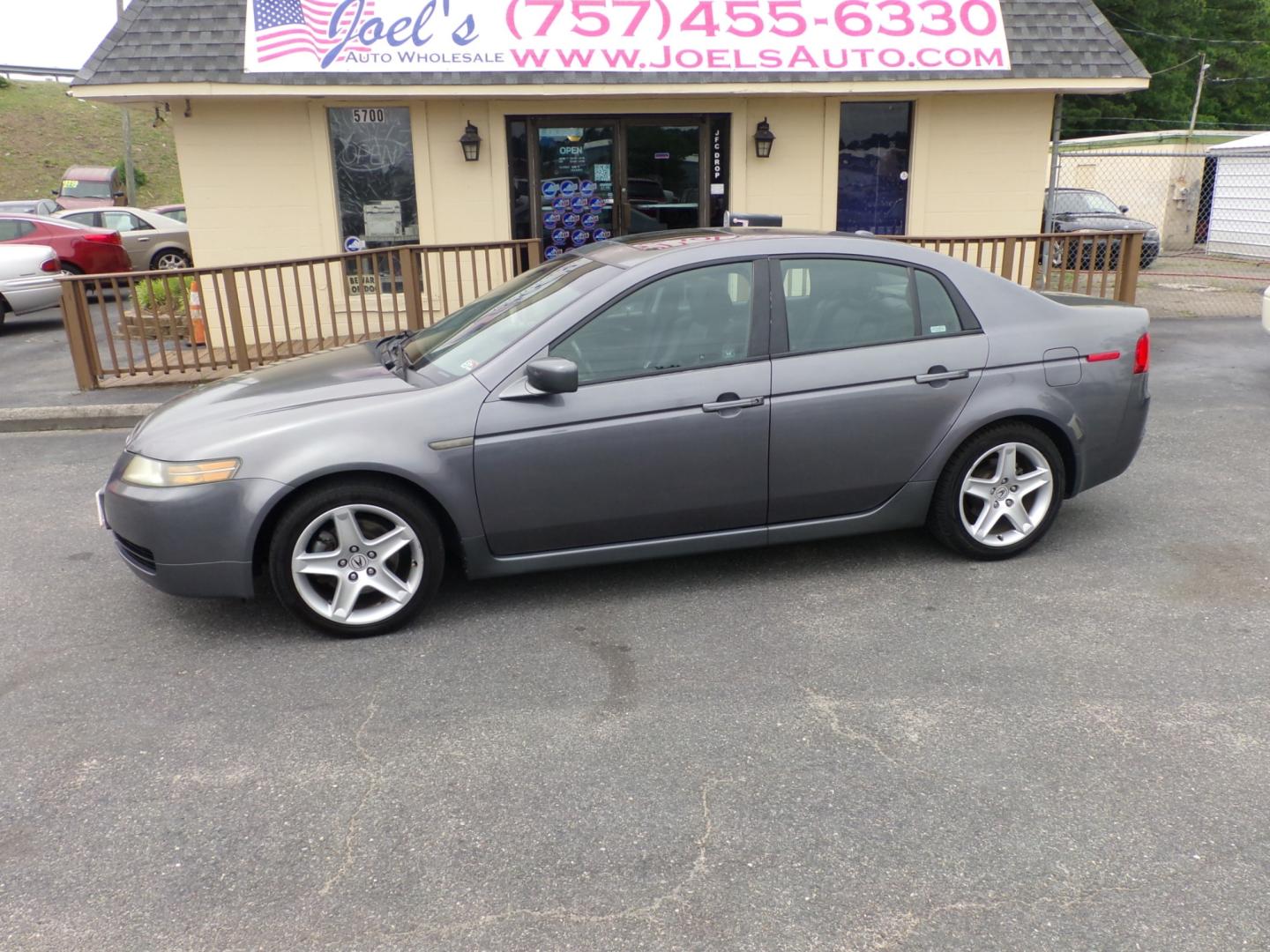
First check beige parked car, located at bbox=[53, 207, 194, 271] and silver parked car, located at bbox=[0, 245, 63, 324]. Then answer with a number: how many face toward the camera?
0

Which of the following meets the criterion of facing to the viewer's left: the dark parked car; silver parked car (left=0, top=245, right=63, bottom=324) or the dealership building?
the silver parked car

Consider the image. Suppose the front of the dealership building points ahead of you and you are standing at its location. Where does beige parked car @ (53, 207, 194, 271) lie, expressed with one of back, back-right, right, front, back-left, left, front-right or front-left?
back-right

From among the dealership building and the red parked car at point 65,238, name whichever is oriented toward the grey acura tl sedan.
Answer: the dealership building

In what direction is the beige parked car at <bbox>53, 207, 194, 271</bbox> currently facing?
to the viewer's left

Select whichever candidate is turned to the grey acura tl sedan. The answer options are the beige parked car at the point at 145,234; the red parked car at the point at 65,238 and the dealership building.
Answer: the dealership building

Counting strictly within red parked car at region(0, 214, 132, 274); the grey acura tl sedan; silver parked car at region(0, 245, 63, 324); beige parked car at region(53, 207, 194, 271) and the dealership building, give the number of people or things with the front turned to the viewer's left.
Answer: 4

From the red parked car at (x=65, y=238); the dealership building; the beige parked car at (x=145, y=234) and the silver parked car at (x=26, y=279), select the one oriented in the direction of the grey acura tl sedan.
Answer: the dealership building

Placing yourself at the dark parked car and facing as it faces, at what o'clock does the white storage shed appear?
The white storage shed is roughly at 9 o'clock from the dark parked car.

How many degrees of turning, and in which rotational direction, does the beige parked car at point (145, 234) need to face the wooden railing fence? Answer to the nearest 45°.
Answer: approximately 90° to its left

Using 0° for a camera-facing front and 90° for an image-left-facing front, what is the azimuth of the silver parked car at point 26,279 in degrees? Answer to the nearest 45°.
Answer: approximately 90°

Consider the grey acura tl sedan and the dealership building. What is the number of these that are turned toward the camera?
1
